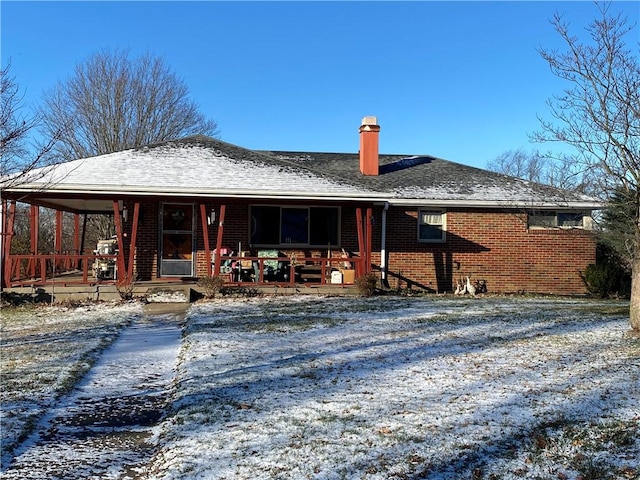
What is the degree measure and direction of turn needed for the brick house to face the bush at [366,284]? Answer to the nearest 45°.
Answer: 0° — it already faces it

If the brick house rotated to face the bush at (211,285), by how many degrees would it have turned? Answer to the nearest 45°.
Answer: approximately 45° to its right

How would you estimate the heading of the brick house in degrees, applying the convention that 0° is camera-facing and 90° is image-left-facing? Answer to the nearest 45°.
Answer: approximately 0°

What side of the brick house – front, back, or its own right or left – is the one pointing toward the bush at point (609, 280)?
left
